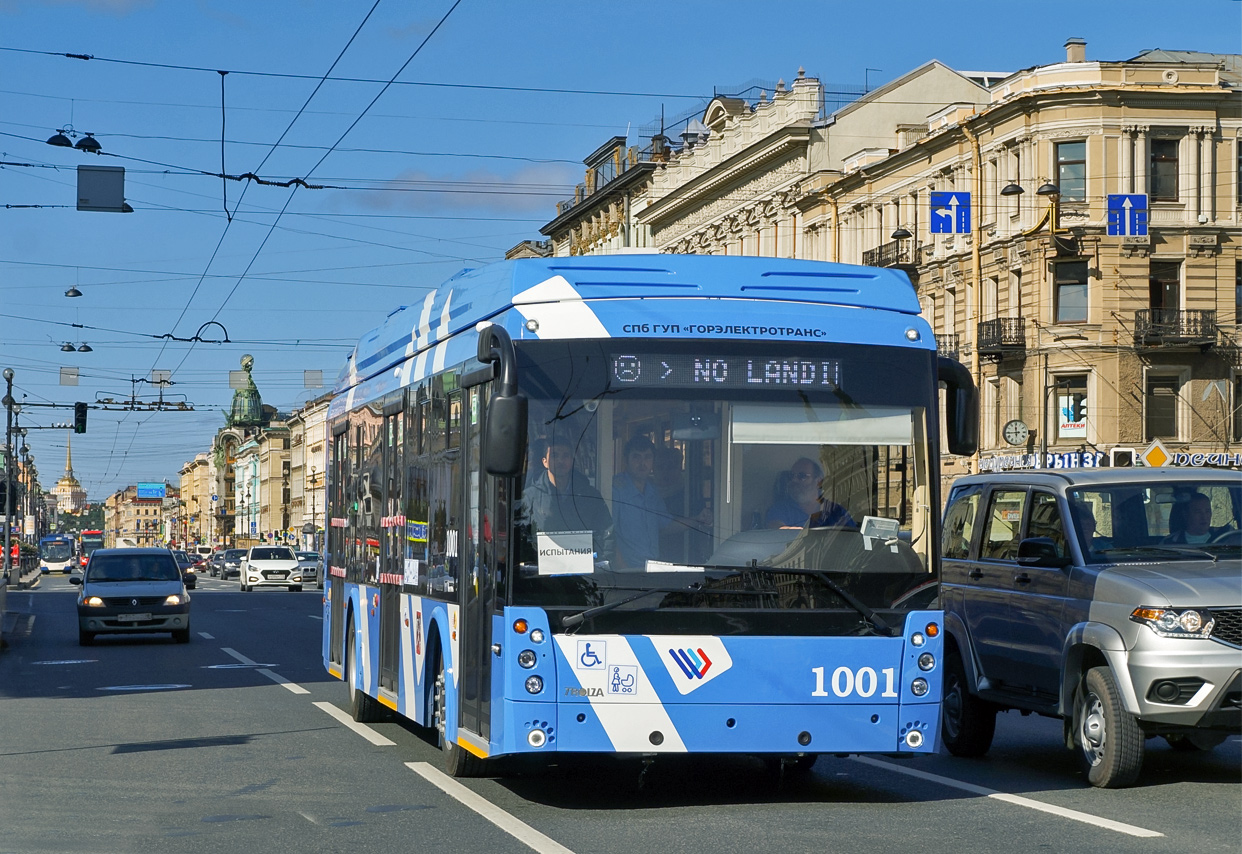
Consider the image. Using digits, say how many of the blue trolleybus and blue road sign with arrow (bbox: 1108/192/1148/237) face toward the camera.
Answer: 2

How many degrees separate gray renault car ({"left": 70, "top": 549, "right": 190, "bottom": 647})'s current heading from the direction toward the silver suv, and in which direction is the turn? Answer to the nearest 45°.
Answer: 0° — it already faces it

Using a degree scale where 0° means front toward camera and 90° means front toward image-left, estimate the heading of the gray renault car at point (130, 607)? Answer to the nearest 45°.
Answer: approximately 0°

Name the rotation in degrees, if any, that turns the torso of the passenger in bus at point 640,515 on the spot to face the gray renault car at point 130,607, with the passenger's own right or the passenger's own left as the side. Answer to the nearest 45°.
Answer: approximately 135° to the passenger's own right

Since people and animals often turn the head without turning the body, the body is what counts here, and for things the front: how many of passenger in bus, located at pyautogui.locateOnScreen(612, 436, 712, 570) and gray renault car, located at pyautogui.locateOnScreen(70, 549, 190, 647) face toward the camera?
2

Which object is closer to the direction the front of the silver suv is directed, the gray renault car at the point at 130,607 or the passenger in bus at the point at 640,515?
the passenger in bus

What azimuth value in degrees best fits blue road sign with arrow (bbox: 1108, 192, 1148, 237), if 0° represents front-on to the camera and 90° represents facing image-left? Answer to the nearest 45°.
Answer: approximately 0°

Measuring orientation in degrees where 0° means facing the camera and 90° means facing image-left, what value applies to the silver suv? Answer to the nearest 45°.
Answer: approximately 315°
